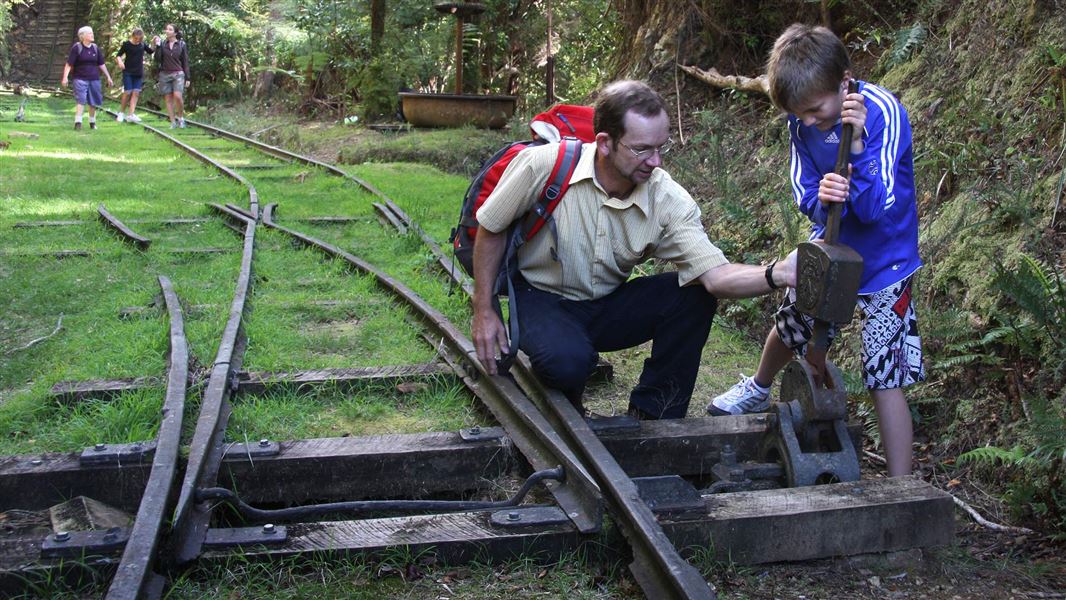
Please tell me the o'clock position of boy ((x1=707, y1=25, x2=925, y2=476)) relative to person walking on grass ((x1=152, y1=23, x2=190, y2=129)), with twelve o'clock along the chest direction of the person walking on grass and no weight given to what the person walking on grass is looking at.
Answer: The boy is roughly at 12 o'clock from the person walking on grass.

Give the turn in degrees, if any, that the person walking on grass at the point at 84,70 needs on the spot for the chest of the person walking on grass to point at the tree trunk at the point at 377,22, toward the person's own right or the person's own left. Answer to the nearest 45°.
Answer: approximately 90° to the person's own left

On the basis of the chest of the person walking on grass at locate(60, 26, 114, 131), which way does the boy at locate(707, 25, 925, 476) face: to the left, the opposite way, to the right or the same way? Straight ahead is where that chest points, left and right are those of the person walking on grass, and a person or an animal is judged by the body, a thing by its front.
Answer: to the right

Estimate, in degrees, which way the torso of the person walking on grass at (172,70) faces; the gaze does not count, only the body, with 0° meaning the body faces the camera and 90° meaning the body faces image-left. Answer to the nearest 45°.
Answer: approximately 0°
